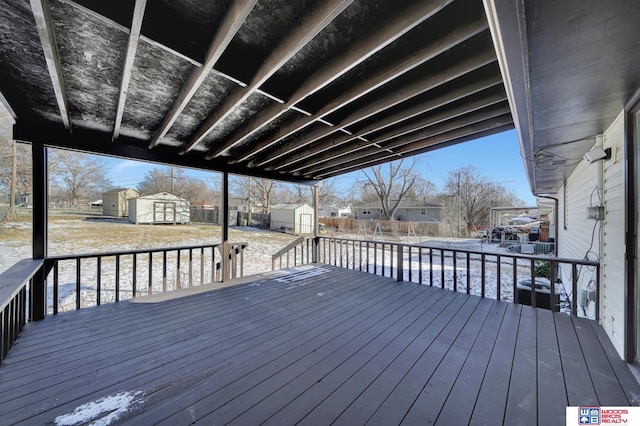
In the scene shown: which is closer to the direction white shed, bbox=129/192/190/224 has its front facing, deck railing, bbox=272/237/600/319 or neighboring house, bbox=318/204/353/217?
the deck railing

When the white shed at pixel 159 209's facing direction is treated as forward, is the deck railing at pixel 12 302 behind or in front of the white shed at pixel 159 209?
in front

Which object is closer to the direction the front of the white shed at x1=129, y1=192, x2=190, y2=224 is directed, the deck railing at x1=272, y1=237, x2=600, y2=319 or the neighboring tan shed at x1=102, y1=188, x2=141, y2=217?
the deck railing

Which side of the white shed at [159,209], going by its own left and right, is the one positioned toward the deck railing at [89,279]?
front

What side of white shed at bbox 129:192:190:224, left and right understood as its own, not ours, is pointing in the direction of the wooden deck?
front

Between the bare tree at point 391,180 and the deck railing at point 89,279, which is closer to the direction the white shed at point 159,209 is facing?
the deck railing

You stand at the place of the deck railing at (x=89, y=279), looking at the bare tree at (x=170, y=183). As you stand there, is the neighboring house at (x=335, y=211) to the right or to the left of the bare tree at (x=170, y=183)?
right

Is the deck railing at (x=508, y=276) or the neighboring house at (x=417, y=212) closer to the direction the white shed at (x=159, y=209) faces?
the deck railing

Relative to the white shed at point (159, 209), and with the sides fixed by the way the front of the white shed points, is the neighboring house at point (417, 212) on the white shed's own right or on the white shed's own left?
on the white shed's own left

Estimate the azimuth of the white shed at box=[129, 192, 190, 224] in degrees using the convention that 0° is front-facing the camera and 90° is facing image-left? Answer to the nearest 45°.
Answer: approximately 0°

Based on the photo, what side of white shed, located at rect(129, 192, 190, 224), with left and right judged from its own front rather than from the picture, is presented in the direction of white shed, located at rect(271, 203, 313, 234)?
left

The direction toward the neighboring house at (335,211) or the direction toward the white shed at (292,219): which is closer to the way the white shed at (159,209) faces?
the white shed
